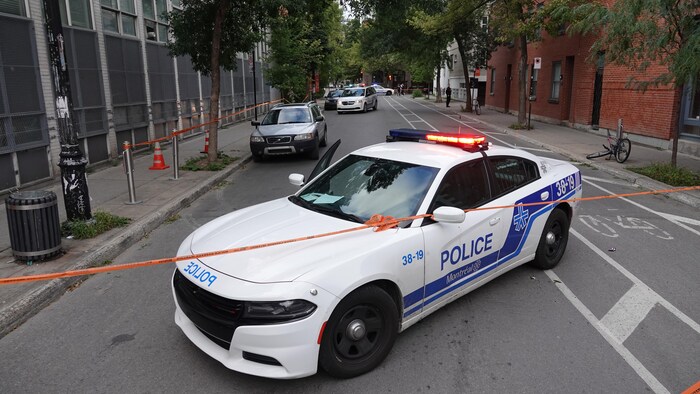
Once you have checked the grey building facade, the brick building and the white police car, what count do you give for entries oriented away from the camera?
0

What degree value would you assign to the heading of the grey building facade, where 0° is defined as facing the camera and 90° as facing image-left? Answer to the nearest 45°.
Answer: approximately 315°

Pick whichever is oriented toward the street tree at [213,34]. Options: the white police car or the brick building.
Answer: the brick building

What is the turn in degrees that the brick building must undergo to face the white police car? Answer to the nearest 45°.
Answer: approximately 45° to its left

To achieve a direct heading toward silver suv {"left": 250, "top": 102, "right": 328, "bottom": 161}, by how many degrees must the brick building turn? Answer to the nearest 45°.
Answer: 0° — it already faces it

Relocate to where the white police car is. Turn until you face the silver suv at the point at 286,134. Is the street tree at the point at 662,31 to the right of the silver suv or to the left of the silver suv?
right

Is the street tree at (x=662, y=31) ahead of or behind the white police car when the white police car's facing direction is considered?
behind

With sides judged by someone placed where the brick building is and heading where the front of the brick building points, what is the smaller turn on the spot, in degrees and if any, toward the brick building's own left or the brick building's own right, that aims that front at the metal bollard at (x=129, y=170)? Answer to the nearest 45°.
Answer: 0° — it already faces it

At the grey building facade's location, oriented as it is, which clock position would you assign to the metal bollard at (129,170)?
The metal bollard is roughly at 1 o'clock from the grey building facade.

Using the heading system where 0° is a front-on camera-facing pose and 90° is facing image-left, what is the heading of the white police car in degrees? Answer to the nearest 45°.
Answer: approximately 45°

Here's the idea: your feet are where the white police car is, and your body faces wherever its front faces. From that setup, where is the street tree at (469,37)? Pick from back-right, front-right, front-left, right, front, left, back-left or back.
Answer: back-right

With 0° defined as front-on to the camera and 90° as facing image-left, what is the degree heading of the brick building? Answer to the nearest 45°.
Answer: approximately 45°

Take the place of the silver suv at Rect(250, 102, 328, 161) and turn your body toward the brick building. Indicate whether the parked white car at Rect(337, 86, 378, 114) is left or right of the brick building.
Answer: left

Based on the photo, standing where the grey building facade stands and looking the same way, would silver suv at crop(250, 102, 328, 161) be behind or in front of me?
in front

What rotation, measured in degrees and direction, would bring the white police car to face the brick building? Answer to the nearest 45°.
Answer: approximately 180°
